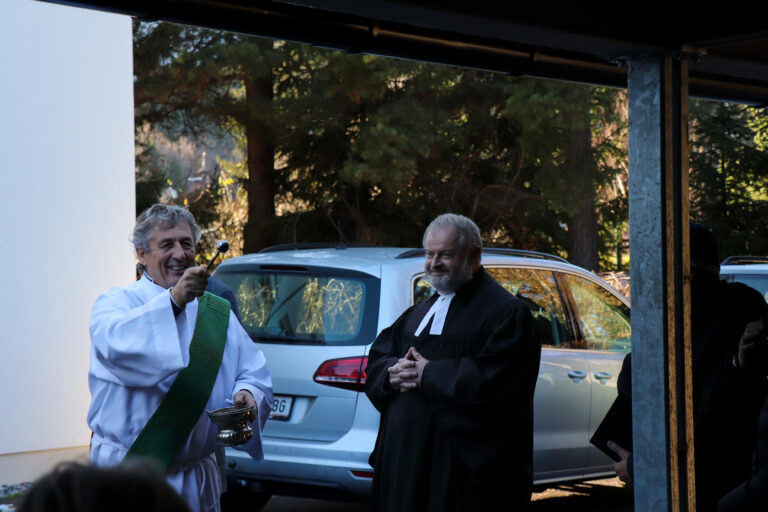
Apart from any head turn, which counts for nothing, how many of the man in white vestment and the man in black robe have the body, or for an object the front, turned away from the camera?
0

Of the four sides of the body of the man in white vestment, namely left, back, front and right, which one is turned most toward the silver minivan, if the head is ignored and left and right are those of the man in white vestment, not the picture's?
left

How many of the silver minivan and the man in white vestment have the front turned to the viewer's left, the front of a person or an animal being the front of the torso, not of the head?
0

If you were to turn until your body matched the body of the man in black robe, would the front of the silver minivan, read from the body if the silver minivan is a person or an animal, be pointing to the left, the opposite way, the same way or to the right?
the opposite way

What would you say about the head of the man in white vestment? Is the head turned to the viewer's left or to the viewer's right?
to the viewer's right

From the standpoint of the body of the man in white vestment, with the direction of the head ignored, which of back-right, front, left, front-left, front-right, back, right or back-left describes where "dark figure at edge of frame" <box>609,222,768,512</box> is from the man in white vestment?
front-left

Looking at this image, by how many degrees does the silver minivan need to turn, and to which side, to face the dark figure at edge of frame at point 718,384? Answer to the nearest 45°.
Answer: approximately 90° to its right

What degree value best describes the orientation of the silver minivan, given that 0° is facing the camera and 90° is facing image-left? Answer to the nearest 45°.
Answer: approximately 225°

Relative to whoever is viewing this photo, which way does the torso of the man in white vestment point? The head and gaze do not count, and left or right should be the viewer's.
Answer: facing the viewer and to the right of the viewer

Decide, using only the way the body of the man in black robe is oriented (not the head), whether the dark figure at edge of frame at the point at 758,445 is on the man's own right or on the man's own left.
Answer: on the man's own left

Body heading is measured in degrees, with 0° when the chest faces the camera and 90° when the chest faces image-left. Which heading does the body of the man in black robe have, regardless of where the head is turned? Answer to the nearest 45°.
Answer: approximately 45°
